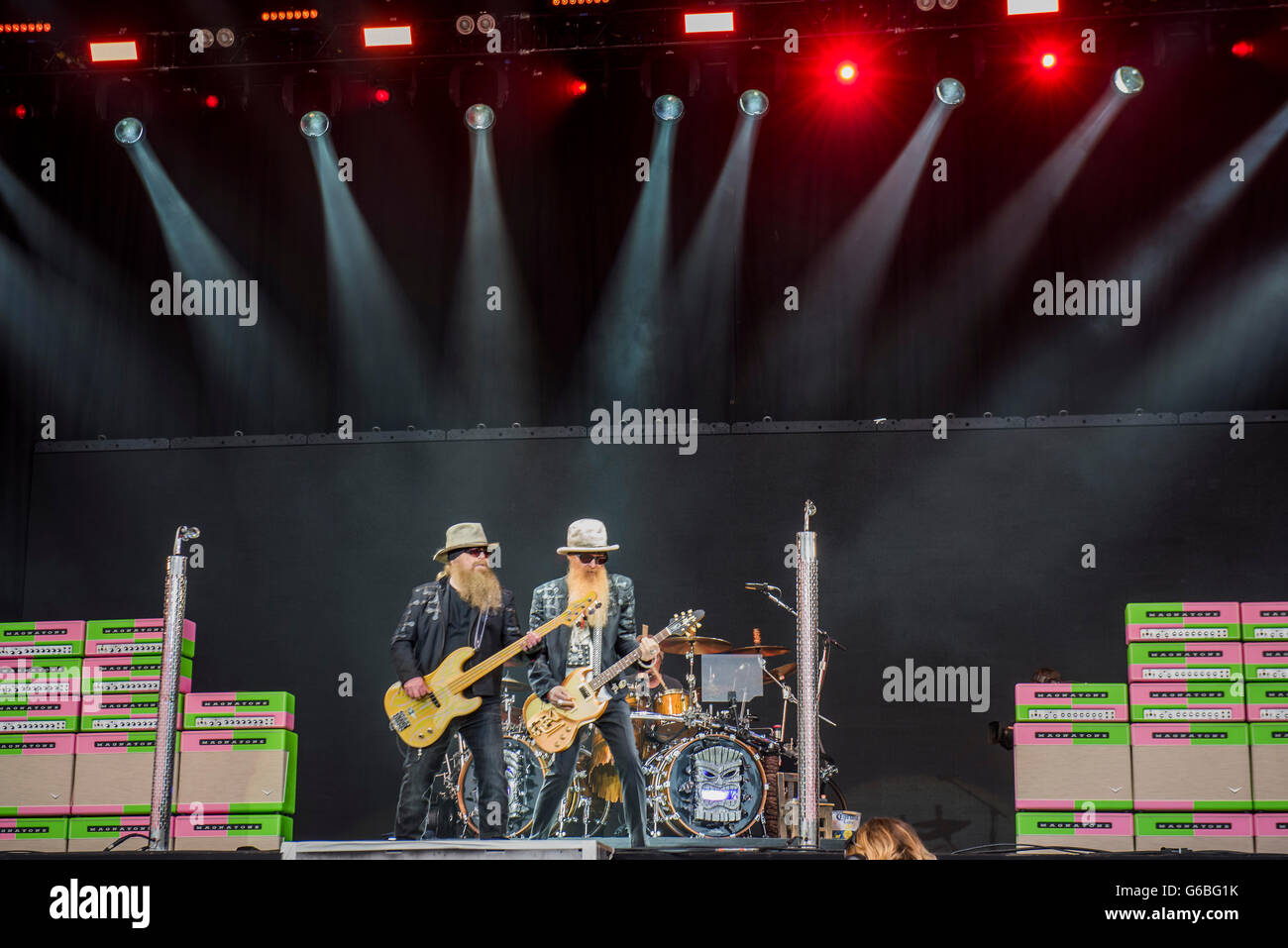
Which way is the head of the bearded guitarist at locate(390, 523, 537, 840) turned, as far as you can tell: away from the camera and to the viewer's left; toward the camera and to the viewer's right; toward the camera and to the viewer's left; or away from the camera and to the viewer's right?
toward the camera and to the viewer's right

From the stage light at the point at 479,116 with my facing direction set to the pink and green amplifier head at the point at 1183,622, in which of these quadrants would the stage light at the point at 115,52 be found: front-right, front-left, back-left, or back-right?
back-right

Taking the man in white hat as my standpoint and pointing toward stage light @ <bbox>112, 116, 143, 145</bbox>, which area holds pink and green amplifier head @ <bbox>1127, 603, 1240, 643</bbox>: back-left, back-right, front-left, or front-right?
back-right

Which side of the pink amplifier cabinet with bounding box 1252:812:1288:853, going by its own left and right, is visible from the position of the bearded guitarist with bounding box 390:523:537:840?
right
